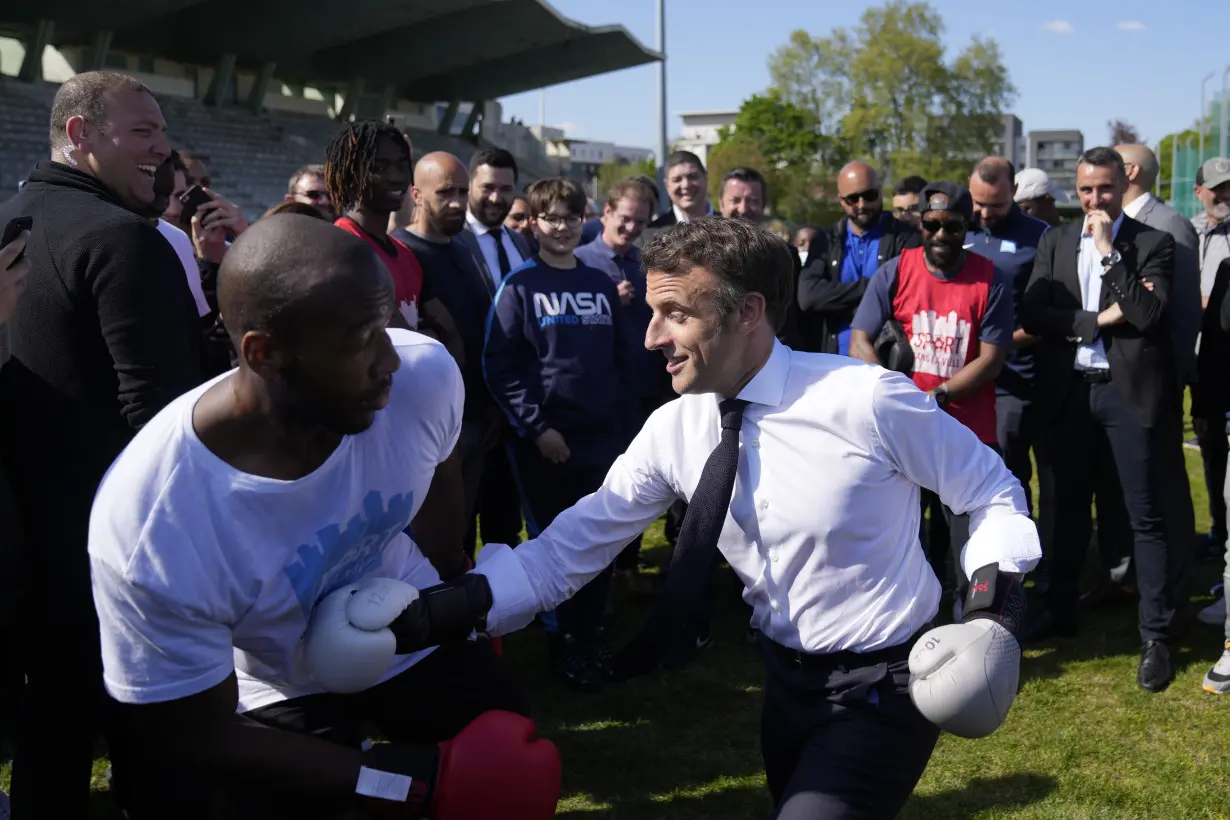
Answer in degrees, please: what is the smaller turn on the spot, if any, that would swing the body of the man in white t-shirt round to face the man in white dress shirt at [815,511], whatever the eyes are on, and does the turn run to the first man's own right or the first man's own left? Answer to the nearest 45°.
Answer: approximately 45° to the first man's own left

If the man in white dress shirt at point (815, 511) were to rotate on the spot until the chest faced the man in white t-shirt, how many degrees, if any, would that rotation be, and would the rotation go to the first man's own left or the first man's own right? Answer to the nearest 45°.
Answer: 0° — they already face them

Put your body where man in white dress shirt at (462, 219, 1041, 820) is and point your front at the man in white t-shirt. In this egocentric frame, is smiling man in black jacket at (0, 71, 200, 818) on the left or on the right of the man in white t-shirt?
right

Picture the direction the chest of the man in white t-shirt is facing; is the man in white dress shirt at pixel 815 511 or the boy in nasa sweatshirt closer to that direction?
the man in white dress shirt

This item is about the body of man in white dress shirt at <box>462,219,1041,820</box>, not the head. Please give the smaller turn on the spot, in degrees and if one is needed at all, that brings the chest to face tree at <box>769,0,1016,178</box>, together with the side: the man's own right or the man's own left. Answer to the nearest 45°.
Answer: approximately 135° to the man's own right

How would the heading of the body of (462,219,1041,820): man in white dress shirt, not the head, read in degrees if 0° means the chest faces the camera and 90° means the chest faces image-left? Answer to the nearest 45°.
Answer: approximately 45°

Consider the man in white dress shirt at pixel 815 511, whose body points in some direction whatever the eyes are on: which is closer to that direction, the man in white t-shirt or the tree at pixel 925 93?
the man in white t-shirt
